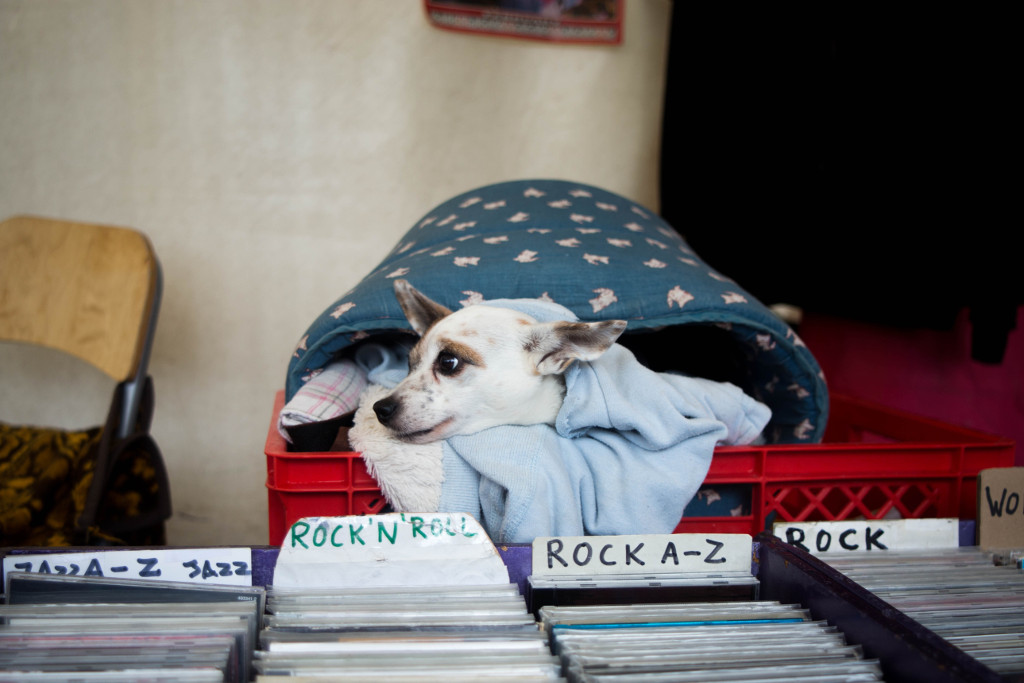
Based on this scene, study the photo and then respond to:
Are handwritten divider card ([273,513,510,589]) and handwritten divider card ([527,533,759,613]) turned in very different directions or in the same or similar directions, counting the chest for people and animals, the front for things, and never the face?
same or similar directions

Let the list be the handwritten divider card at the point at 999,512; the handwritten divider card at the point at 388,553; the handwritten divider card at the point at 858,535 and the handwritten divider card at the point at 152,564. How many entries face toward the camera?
4

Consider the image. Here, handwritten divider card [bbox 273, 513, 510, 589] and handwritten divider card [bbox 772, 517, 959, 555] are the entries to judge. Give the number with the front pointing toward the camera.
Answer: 2

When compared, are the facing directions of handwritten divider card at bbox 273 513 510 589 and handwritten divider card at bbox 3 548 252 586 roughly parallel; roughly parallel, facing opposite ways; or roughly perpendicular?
roughly parallel

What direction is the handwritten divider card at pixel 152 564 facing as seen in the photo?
toward the camera

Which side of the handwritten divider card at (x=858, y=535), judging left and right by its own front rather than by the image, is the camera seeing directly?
front

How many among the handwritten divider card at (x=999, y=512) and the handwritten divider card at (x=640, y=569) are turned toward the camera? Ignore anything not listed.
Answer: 2

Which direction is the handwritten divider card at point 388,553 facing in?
toward the camera

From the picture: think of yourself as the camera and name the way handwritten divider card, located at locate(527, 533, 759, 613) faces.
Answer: facing the viewer

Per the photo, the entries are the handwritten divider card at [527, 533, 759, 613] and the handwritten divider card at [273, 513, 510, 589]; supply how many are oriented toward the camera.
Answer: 2

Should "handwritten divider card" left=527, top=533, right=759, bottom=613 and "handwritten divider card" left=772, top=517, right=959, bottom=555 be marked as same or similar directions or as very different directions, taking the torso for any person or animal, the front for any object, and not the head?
same or similar directions
